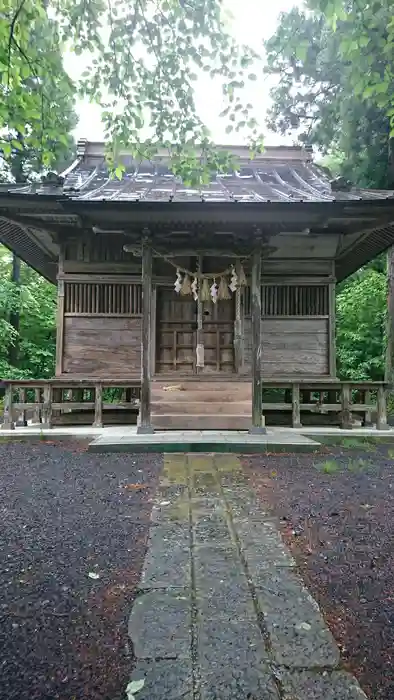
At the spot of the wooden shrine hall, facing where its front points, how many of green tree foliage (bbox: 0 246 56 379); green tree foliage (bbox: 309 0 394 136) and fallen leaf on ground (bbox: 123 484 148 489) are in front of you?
2

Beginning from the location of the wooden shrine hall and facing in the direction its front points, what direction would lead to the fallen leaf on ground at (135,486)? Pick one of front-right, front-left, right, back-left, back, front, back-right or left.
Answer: front

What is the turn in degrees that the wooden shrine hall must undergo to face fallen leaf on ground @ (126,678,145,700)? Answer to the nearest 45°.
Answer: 0° — it already faces it

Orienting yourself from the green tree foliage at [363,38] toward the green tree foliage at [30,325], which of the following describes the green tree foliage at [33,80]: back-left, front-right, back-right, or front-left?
front-left

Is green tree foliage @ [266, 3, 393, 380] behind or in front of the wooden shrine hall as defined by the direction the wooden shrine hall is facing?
behind

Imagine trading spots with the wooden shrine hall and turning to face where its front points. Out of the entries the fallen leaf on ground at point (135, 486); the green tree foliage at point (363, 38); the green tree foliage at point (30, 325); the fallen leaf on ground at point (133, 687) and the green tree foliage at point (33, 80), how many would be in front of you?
4

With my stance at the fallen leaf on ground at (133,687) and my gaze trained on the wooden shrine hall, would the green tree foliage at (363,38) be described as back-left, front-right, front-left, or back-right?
front-right

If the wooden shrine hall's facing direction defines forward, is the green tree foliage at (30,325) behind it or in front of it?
behind

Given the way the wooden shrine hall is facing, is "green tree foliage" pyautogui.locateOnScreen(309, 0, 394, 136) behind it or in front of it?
in front

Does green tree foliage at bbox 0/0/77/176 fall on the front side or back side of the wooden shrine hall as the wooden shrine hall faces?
on the front side

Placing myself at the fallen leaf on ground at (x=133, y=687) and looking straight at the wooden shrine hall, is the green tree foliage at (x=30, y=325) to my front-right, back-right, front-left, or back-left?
front-left

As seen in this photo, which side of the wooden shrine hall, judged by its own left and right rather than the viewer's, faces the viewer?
front

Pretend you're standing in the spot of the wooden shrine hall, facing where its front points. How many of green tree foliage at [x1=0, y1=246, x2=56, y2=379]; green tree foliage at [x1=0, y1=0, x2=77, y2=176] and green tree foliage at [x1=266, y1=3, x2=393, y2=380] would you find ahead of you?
1

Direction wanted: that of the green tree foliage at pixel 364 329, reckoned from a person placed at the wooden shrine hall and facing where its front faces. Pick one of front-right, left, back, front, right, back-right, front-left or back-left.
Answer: back-left

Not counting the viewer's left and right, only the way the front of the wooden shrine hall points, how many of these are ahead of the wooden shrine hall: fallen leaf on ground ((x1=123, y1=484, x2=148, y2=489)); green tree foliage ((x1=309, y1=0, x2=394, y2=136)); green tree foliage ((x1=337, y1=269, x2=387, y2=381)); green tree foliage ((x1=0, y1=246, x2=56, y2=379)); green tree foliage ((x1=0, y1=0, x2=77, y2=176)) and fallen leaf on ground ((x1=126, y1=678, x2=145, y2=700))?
4
